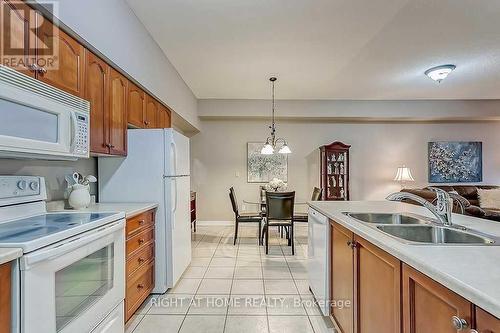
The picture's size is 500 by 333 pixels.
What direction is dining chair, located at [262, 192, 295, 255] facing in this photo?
away from the camera

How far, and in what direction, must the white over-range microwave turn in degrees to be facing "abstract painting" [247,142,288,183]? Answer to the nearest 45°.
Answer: approximately 90° to its left

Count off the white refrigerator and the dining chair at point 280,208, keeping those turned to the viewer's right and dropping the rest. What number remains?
1

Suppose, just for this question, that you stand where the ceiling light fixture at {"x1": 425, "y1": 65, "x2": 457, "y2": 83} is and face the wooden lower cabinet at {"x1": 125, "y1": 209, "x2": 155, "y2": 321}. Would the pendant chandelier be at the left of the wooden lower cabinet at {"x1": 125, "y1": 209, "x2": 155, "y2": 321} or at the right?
right

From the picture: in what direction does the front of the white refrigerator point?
to the viewer's right

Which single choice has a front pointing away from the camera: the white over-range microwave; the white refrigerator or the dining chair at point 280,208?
the dining chair

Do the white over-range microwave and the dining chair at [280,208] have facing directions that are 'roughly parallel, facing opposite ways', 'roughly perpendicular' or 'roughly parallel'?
roughly perpendicular

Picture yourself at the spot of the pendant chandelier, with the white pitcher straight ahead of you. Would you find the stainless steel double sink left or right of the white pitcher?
left

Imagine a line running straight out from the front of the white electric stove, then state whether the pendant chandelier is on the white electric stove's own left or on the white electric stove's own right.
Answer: on the white electric stove's own left

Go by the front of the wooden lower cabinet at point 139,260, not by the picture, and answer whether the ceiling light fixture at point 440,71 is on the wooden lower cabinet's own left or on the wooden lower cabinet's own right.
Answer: on the wooden lower cabinet's own left

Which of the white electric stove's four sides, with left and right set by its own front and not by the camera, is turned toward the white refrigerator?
left

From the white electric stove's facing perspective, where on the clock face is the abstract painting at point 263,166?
The abstract painting is roughly at 9 o'clock from the white electric stove.

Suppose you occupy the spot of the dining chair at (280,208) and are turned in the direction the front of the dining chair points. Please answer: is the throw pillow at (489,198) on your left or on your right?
on your right

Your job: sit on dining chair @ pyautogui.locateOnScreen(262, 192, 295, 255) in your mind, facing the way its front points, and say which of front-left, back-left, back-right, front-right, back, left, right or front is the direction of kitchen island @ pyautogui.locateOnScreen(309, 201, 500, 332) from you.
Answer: back
